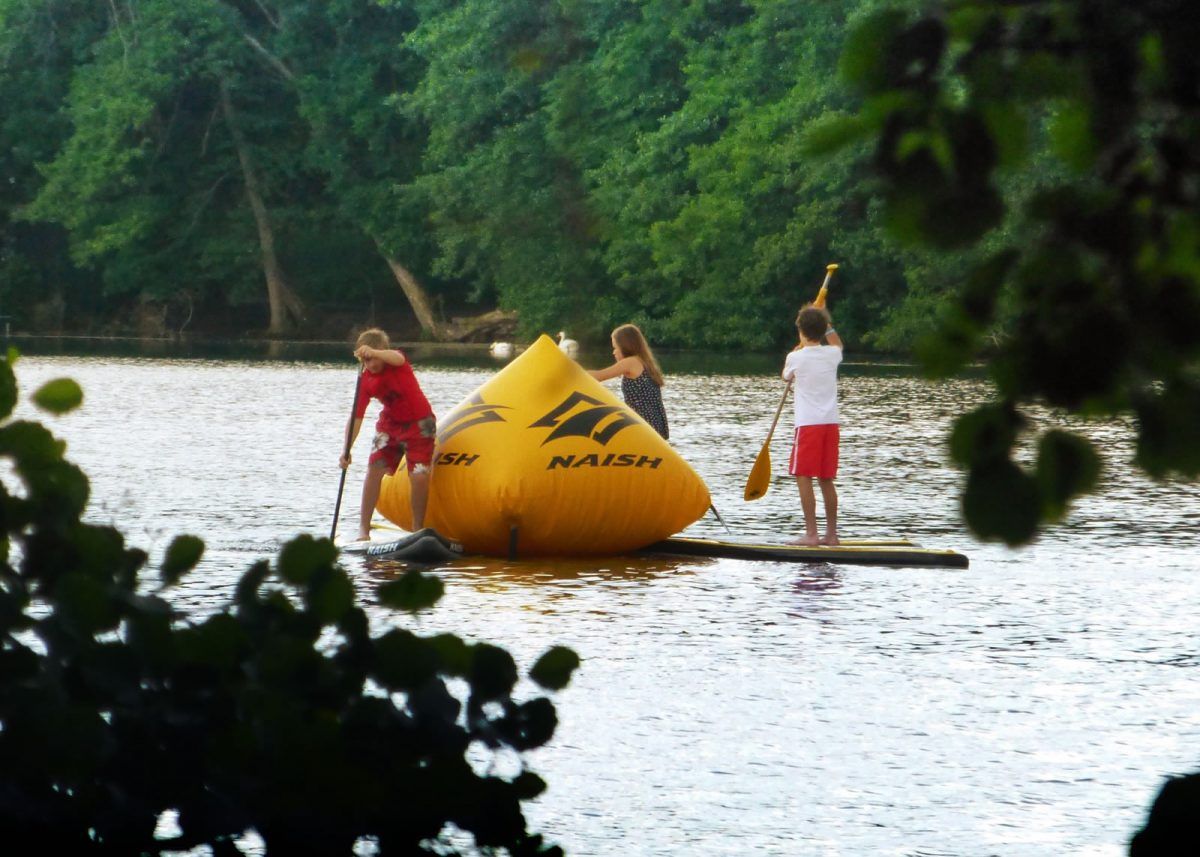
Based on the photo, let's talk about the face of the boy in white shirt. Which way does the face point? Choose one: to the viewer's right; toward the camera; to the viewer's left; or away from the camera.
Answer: away from the camera

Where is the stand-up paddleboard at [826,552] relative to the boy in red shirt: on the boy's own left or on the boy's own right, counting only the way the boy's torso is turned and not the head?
on the boy's own left

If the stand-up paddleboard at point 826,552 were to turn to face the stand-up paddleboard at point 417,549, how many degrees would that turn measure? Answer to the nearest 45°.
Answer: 0° — it already faces it

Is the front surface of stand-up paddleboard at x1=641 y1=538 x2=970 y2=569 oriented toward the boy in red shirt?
yes

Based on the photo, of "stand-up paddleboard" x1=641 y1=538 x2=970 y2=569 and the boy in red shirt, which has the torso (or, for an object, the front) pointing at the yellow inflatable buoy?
the stand-up paddleboard

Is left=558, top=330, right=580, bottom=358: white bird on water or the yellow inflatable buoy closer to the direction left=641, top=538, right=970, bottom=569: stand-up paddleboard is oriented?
the yellow inflatable buoy

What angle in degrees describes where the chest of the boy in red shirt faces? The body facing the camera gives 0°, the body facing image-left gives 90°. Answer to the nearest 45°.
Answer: approximately 45°

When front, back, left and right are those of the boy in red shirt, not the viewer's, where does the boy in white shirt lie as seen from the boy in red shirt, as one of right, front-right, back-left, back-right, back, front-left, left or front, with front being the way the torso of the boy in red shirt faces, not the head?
back-left

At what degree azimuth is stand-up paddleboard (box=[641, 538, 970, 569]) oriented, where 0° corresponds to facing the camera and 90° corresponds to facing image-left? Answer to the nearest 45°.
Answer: approximately 90°
